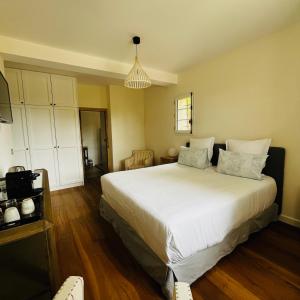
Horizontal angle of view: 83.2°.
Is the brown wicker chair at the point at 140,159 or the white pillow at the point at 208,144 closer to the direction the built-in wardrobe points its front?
the white pillow

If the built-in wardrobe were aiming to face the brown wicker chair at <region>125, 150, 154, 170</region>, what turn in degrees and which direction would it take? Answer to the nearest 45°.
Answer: approximately 45° to its left

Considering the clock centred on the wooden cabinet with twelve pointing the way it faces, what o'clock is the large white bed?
The large white bed is roughly at 11 o'clock from the wooden cabinet.

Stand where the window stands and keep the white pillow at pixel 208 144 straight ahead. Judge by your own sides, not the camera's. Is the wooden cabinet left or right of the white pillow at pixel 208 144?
right

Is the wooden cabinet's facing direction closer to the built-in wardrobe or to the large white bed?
the large white bed

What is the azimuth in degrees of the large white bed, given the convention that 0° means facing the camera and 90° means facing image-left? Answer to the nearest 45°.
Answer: approximately 45°

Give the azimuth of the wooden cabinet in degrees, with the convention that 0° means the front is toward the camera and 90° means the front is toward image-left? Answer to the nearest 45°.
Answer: approximately 315°

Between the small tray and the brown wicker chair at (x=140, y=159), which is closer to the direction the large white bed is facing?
the small tray

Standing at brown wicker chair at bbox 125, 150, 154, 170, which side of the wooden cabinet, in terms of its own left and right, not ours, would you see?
left
